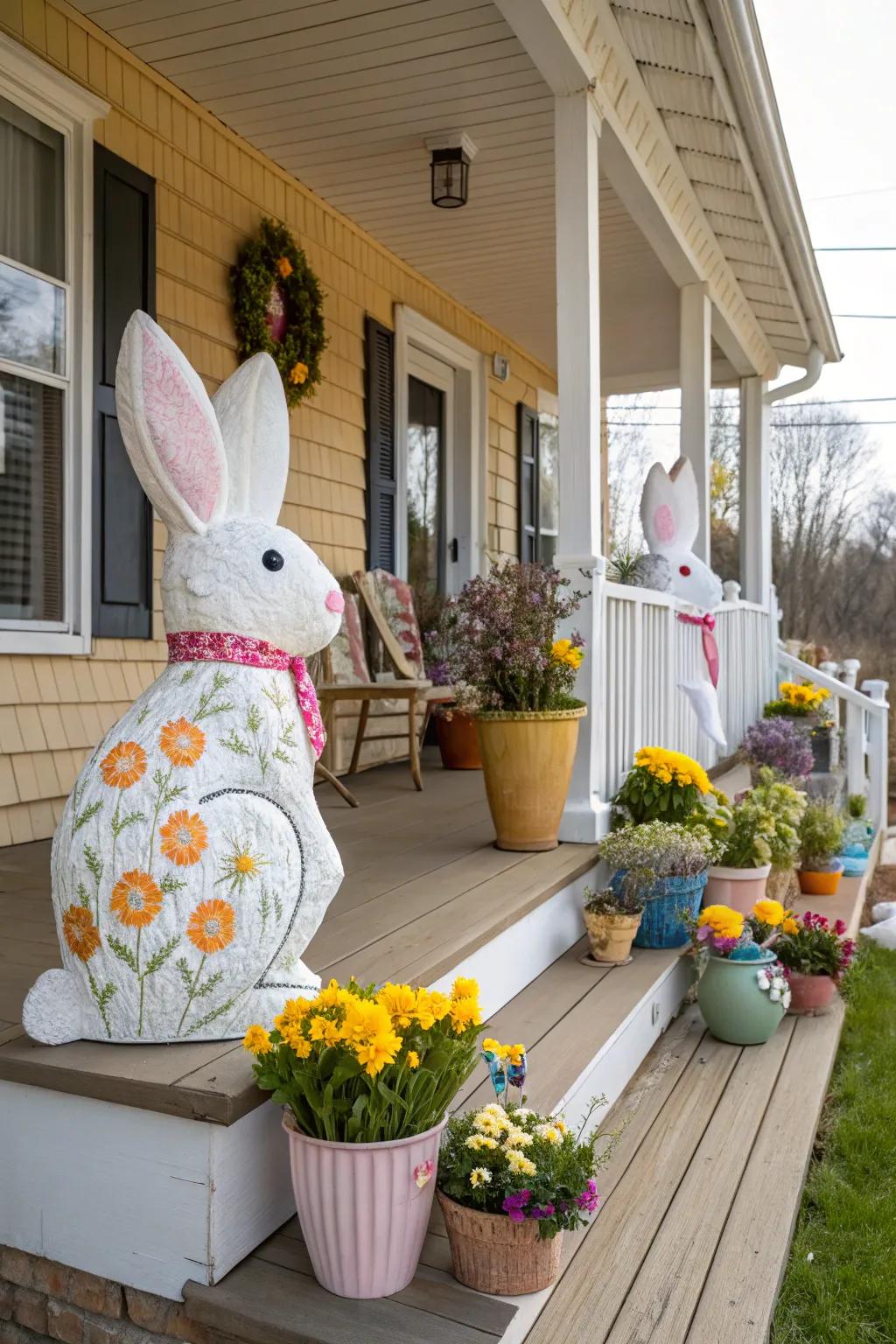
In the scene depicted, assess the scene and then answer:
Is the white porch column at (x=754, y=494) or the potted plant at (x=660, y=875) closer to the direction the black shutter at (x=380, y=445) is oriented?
the potted plant

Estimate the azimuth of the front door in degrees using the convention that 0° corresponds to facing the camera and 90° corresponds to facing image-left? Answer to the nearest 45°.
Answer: approximately 315°

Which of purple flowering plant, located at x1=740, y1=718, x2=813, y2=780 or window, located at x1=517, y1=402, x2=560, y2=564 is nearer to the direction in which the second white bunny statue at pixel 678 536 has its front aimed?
the purple flowering plant

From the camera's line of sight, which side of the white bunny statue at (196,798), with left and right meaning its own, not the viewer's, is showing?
right

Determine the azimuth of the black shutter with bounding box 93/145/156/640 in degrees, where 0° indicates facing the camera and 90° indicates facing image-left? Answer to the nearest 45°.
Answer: approximately 315°

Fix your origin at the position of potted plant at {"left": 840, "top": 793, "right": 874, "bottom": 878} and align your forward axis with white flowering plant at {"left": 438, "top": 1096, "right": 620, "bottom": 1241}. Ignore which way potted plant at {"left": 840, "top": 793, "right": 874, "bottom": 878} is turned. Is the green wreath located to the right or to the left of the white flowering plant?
right

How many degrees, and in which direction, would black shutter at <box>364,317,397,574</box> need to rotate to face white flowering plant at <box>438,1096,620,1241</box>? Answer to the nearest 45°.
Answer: approximately 45° to its right

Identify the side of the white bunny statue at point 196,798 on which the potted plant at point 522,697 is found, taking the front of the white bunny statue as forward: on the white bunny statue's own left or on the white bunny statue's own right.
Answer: on the white bunny statue's own left
